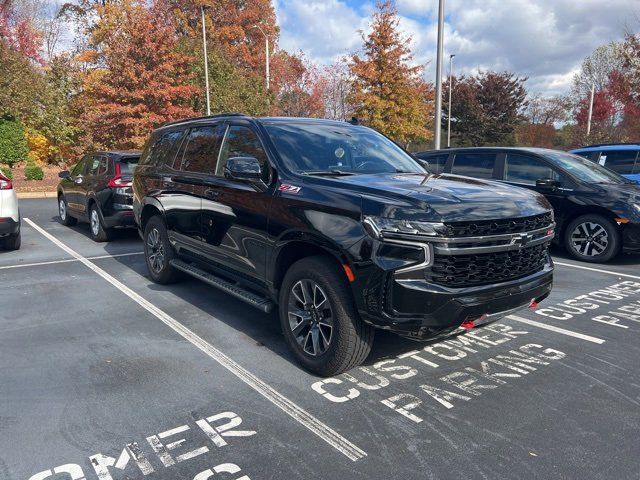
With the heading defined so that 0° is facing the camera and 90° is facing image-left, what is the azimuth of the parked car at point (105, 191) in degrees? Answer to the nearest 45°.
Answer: approximately 135°

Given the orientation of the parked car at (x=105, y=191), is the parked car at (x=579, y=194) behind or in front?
behind

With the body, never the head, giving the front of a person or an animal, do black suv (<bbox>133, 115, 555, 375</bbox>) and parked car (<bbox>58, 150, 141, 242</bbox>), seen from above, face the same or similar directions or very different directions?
very different directions

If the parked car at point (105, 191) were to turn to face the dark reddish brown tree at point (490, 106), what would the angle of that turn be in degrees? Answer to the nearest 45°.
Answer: approximately 90° to its right

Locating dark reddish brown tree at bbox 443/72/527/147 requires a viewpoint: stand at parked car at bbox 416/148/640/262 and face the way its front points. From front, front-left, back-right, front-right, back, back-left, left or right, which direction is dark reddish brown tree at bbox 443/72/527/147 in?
back-left

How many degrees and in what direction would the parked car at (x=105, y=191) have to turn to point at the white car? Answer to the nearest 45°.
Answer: approximately 90° to its left

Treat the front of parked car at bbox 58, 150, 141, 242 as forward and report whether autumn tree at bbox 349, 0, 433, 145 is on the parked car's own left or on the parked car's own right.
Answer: on the parked car's own right

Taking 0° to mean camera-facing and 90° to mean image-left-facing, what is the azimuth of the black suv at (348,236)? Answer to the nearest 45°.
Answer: approximately 315°

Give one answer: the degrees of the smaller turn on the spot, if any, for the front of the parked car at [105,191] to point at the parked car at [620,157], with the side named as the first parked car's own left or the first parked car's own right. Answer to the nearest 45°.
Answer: approximately 135° to the first parked car's own right

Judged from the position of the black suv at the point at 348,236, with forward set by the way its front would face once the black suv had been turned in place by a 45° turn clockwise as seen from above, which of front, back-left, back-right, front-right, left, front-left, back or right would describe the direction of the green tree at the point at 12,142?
back-right
